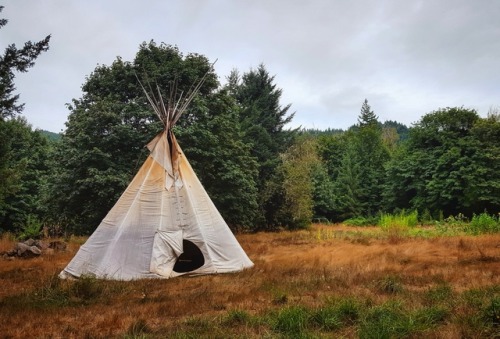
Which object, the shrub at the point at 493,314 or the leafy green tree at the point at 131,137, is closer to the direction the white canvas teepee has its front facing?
the shrub

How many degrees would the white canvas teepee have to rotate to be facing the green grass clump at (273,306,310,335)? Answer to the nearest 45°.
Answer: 0° — it already faces it

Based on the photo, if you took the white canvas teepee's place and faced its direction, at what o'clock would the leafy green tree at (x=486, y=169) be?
The leafy green tree is roughly at 8 o'clock from the white canvas teepee.

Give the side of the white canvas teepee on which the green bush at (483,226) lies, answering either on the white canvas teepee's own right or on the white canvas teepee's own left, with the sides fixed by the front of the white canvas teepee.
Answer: on the white canvas teepee's own left

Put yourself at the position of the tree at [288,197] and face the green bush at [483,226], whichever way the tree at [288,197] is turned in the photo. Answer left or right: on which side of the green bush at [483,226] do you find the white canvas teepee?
right

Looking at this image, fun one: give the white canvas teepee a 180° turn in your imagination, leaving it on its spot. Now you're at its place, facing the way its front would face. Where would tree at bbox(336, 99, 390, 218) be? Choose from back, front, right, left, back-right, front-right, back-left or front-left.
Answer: front-right

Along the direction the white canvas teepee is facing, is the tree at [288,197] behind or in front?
behind

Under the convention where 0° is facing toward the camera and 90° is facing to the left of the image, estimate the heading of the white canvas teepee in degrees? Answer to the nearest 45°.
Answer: approximately 0°
